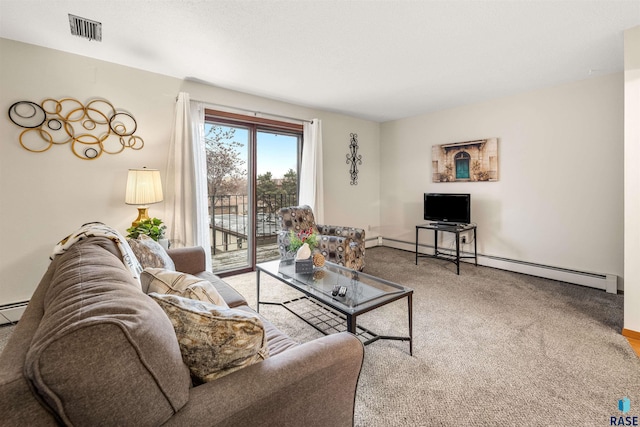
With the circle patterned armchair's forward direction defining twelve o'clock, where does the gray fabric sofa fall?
The gray fabric sofa is roughly at 2 o'clock from the circle patterned armchair.

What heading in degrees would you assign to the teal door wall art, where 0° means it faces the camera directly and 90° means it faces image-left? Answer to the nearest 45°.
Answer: approximately 45°

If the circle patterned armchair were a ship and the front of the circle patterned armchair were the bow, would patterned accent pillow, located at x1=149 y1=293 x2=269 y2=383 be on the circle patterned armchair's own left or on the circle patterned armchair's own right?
on the circle patterned armchair's own right

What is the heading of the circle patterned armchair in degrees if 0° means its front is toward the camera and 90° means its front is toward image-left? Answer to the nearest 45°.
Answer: approximately 315°

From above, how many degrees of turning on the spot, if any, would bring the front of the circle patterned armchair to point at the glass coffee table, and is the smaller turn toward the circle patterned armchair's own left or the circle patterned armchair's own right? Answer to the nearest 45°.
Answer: approximately 45° to the circle patterned armchair's own right

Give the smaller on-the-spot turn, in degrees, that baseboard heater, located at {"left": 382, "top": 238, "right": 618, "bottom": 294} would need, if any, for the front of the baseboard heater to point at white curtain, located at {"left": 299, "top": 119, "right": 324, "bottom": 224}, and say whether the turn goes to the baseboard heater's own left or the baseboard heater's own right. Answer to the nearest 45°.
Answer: approximately 45° to the baseboard heater's own right

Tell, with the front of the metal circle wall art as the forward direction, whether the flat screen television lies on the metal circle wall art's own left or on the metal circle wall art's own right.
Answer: on the metal circle wall art's own left

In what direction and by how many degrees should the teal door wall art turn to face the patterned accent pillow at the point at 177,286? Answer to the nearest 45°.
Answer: approximately 45° to its left

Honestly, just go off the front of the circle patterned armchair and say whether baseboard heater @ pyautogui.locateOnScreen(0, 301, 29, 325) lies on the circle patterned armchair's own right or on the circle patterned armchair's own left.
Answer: on the circle patterned armchair's own right

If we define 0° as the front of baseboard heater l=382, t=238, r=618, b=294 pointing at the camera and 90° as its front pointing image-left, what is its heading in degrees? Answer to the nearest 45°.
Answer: approximately 45°
